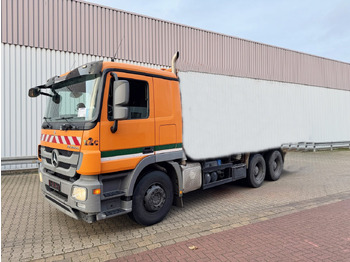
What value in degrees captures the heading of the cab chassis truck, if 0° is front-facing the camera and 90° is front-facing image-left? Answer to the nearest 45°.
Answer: approximately 45°
